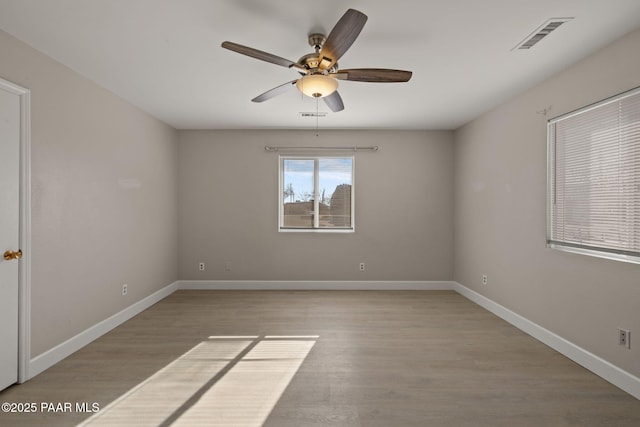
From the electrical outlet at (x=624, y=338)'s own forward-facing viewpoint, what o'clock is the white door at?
The white door is roughly at 12 o'clock from the electrical outlet.

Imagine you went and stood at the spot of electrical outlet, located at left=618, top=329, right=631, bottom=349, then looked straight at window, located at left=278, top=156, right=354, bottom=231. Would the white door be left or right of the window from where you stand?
left

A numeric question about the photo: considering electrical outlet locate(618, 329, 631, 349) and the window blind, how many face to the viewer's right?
0

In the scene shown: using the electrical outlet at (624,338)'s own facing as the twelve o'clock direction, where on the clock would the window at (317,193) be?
The window is roughly at 2 o'clock from the electrical outlet.

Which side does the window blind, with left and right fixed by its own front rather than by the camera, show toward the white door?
front

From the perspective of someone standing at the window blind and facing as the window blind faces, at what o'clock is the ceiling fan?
The ceiling fan is roughly at 12 o'clock from the window blind.

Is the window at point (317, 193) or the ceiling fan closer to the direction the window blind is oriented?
the ceiling fan

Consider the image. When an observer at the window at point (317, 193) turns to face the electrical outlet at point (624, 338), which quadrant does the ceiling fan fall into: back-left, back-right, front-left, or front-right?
front-right

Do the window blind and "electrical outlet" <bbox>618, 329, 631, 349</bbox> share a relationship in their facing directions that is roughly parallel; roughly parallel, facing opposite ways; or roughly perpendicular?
roughly parallel

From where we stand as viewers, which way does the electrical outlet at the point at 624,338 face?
facing the viewer and to the left of the viewer
